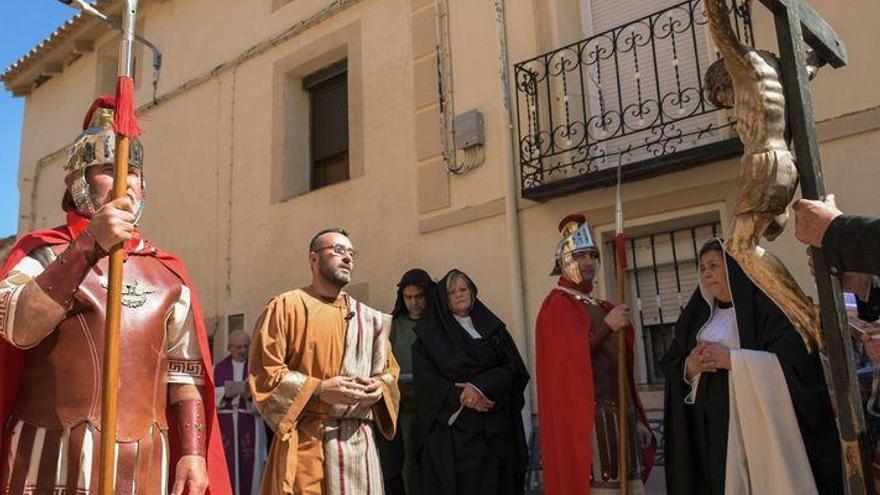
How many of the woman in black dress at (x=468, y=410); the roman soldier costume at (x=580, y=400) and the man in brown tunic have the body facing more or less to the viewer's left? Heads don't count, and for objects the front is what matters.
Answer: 0

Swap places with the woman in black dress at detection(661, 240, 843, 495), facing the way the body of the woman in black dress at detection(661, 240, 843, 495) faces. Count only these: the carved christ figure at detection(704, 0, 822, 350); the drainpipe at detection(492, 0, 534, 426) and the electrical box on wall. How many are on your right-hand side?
2

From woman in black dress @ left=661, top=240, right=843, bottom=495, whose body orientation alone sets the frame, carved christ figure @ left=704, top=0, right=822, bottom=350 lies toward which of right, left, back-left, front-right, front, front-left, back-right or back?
front-left

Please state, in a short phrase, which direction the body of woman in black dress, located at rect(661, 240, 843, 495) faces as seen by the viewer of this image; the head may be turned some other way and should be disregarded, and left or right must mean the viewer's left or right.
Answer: facing the viewer and to the left of the viewer

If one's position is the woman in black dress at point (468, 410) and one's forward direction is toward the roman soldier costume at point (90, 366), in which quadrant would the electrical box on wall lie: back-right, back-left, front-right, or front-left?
back-right

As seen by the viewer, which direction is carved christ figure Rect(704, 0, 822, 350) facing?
to the viewer's left

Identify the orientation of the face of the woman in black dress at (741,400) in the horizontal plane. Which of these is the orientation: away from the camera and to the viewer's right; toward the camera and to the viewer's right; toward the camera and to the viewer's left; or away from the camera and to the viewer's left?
toward the camera and to the viewer's left

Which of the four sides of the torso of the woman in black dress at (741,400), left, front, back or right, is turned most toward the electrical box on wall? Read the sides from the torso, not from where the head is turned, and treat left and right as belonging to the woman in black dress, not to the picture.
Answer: right

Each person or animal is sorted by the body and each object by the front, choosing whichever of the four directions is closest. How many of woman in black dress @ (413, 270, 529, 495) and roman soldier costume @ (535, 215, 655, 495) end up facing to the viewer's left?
0

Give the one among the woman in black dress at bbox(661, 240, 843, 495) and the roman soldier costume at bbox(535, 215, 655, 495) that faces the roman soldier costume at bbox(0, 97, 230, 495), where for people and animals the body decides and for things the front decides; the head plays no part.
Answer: the woman in black dress
